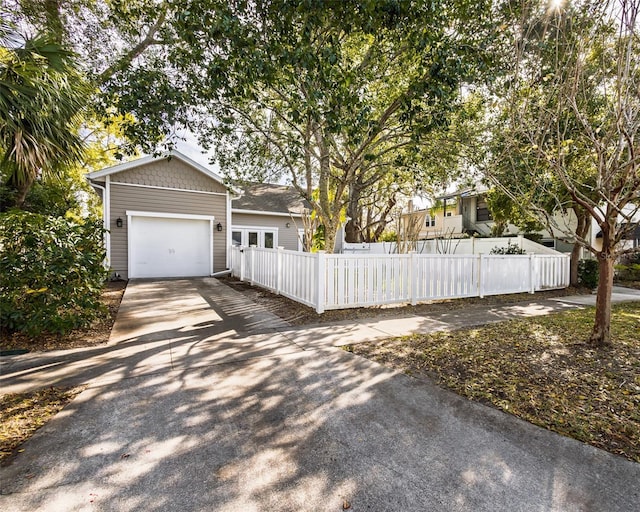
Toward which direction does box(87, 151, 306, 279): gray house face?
toward the camera

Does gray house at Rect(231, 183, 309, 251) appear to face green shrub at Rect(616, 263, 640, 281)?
no

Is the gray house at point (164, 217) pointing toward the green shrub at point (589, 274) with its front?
no

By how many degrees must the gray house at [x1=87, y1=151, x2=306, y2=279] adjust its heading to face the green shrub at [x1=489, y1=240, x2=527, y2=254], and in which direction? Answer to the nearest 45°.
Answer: approximately 90° to its left

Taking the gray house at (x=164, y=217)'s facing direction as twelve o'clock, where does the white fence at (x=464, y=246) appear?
The white fence is roughly at 9 o'clock from the gray house.

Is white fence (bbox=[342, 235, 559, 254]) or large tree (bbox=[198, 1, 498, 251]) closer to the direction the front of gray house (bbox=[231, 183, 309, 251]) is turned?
the large tree

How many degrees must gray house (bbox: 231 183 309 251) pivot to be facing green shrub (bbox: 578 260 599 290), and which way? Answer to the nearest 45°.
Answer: approximately 45° to its left

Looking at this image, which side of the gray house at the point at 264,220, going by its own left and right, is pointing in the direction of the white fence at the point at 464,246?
left

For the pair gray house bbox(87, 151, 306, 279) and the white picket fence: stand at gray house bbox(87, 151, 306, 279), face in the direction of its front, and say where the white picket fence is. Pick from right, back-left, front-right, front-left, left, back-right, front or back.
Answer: front-left
